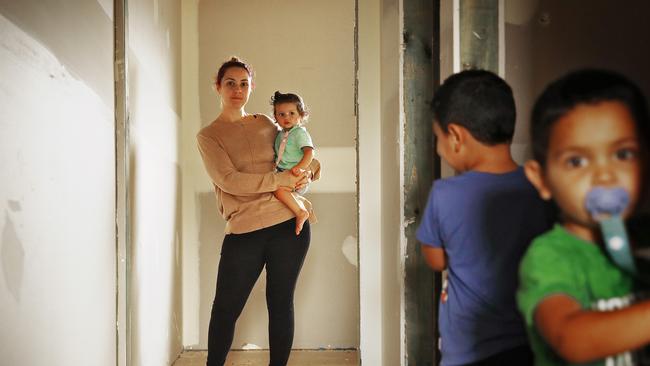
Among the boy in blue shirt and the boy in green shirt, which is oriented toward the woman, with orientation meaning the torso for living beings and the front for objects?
the boy in blue shirt

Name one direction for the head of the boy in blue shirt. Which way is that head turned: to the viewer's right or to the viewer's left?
to the viewer's left

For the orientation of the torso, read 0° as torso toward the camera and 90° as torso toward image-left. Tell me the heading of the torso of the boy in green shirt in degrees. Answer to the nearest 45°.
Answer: approximately 315°

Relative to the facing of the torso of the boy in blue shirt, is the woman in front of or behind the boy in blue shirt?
in front

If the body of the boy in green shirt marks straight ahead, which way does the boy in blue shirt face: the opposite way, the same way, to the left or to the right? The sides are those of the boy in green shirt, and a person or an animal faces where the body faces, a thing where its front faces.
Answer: the opposite way

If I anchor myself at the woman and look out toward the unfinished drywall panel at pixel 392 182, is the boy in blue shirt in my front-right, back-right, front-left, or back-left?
front-right

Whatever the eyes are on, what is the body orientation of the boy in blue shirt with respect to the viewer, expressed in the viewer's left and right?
facing away from the viewer and to the left of the viewer

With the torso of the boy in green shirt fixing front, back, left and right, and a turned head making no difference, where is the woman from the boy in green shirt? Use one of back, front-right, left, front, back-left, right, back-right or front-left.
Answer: back

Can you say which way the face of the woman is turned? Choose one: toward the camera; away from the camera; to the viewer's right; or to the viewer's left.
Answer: toward the camera
